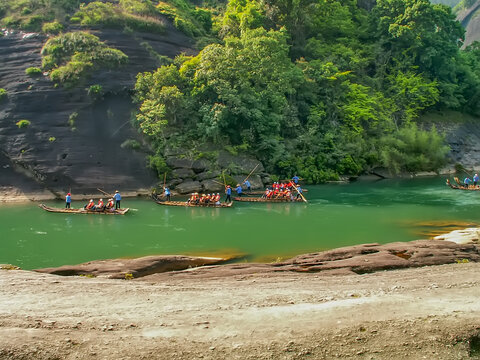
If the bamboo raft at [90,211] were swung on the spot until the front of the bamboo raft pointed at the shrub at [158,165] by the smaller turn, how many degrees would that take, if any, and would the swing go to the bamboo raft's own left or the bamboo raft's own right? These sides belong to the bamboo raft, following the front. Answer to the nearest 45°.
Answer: approximately 135° to the bamboo raft's own right

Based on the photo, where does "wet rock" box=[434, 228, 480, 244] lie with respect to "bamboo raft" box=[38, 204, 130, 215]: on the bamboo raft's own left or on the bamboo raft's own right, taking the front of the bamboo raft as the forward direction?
on the bamboo raft's own left

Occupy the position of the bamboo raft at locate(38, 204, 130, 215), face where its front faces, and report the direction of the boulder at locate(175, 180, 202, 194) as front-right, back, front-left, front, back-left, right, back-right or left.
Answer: back-right

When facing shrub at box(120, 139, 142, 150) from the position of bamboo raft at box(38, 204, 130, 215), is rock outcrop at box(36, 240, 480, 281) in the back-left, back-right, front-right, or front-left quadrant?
back-right

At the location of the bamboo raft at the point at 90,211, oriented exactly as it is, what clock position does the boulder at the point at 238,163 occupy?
The boulder is roughly at 5 o'clock from the bamboo raft.

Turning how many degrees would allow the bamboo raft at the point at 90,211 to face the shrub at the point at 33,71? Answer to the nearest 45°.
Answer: approximately 90° to its right

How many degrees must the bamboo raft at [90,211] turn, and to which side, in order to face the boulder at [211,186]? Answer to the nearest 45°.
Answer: approximately 135° to its right

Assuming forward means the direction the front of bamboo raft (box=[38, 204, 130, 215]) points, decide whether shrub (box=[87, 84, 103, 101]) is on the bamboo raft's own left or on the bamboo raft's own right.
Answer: on the bamboo raft's own right

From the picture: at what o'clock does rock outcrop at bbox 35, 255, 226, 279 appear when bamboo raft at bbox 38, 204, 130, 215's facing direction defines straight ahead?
The rock outcrop is roughly at 9 o'clock from the bamboo raft.

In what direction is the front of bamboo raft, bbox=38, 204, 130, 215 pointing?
to the viewer's left
